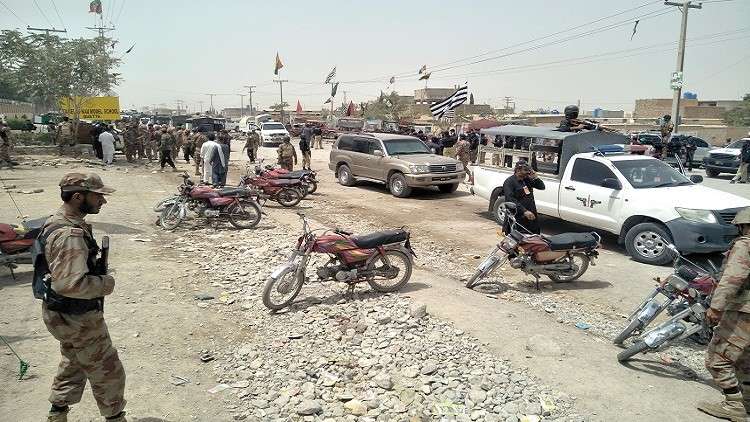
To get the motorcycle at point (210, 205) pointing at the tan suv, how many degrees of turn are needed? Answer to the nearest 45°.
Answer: approximately 135° to its right

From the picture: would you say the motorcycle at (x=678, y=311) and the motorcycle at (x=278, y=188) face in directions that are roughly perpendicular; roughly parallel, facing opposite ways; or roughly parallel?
roughly parallel

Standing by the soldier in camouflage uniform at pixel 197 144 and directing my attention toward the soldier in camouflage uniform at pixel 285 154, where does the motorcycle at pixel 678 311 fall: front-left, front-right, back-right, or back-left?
front-right

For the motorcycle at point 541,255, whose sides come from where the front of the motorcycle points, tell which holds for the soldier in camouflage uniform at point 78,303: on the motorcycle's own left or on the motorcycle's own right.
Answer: on the motorcycle's own left

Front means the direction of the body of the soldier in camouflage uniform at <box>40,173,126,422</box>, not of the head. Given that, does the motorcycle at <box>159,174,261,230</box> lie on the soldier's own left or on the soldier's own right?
on the soldier's own left

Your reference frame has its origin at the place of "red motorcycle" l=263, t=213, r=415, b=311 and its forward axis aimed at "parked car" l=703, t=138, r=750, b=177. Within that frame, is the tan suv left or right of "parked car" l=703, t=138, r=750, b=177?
left

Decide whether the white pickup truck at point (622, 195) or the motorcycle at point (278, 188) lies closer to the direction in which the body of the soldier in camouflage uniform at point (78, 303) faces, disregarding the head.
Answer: the white pickup truck

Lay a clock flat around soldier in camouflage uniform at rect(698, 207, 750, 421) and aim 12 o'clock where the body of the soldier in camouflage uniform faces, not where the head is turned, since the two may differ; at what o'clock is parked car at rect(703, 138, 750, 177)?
The parked car is roughly at 3 o'clock from the soldier in camouflage uniform.

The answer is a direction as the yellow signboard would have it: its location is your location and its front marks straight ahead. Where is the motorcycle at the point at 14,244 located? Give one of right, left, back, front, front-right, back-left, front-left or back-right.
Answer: front

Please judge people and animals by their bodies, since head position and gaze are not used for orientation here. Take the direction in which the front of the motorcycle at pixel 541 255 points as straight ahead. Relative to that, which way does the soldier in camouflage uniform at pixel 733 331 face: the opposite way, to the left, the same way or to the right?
the same way

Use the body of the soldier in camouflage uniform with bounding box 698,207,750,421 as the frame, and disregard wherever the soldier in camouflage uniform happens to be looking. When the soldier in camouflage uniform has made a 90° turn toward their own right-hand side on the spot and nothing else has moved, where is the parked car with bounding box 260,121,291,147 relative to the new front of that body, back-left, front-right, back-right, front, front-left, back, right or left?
front-left

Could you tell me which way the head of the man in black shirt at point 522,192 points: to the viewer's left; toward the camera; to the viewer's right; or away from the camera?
toward the camera

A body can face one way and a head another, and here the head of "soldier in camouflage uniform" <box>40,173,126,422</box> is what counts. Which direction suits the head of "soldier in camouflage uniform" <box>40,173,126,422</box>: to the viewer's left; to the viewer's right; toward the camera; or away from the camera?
to the viewer's right

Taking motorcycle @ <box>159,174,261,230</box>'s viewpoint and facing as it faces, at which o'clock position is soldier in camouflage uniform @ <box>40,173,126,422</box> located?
The soldier in camouflage uniform is roughly at 9 o'clock from the motorcycle.

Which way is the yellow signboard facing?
toward the camera

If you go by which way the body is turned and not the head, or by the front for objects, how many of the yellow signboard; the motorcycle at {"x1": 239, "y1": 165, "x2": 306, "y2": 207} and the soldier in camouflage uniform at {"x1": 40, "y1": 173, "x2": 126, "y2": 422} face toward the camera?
1

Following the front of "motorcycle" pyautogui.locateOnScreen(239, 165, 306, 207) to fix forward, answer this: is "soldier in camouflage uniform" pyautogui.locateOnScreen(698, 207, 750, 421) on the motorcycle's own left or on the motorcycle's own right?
on the motorcycle's own left

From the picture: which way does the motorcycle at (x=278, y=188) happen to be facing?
to the viewer's left

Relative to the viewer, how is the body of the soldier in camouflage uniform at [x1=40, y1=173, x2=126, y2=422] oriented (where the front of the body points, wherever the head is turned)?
to the viewer's right
